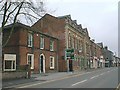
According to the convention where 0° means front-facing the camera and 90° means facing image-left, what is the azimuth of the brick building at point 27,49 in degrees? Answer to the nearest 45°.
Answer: approximately 315°
